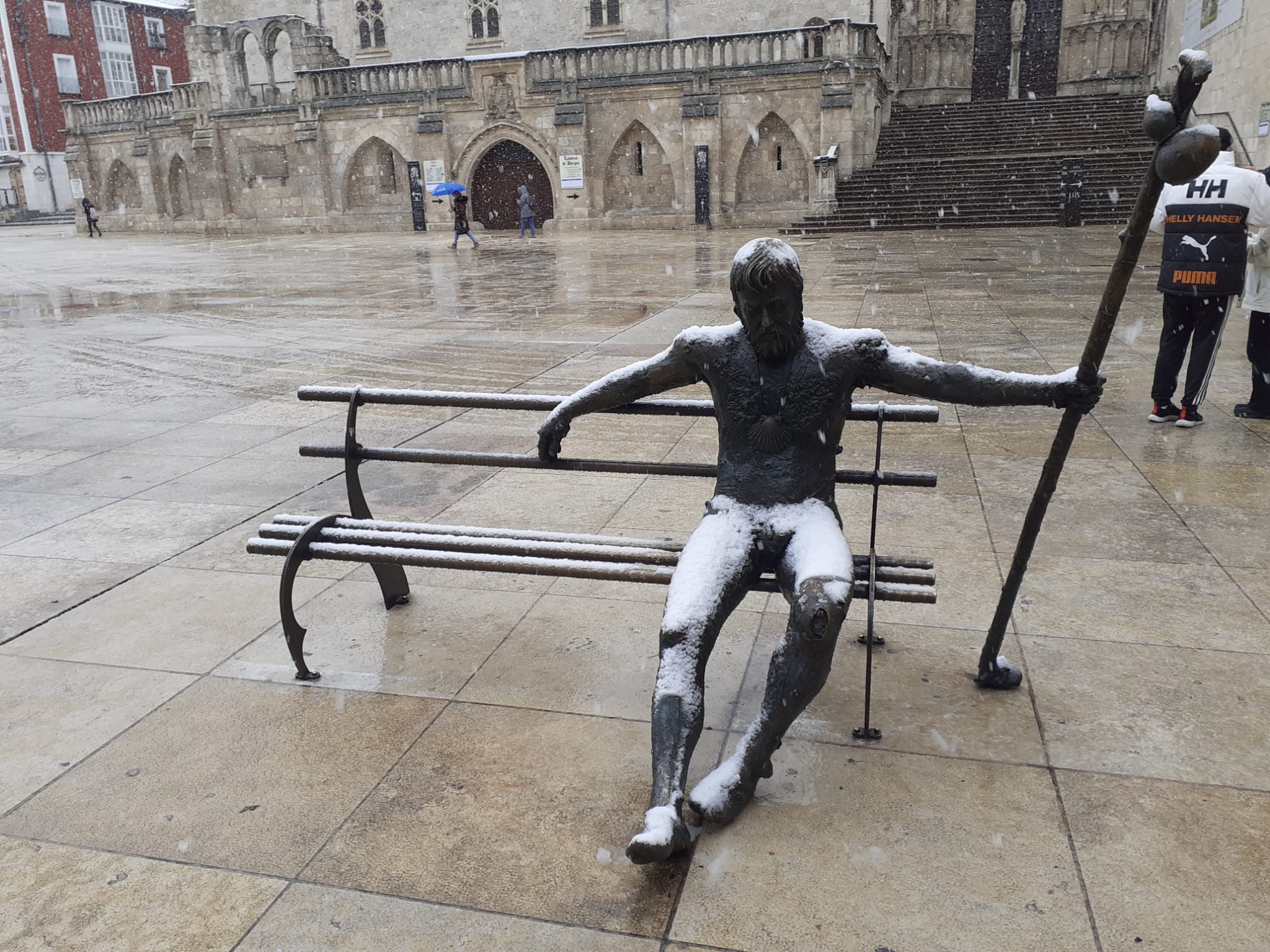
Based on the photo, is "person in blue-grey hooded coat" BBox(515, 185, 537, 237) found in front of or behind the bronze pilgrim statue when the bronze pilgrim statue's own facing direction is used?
behind

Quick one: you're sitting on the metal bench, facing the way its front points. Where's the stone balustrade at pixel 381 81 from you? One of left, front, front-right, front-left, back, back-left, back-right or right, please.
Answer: back

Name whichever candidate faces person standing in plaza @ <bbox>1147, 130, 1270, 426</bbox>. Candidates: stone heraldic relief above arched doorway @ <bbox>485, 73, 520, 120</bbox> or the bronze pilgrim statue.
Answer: the stone heraldic relief above arched doorway

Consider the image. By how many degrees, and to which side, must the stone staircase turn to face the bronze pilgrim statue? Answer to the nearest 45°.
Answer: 0° — it already faces it

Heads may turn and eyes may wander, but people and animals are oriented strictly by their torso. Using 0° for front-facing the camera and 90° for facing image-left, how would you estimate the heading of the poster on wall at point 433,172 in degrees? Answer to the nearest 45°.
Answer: approximately 0°

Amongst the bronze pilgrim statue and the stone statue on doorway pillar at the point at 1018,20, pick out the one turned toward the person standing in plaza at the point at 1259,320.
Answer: the stone statue on doorway pillar

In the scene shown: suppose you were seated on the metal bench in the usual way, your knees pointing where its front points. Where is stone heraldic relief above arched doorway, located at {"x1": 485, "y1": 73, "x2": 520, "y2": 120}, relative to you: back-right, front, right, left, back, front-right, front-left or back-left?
back

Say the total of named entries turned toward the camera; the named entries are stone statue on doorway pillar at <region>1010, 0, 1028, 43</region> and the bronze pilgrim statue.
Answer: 2

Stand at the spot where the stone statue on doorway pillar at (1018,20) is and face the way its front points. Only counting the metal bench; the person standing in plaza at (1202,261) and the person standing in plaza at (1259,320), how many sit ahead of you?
3
